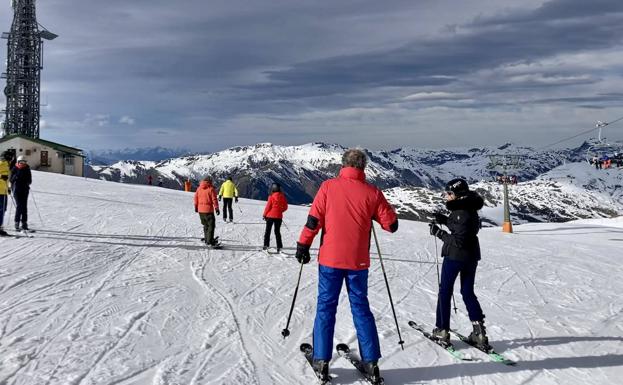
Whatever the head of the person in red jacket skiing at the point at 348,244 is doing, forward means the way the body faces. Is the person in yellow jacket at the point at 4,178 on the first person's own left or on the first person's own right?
on the first person's own left

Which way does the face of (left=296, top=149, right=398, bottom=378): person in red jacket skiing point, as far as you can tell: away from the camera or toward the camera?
away from the camera

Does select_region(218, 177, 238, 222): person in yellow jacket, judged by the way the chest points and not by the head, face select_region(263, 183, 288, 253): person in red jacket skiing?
no

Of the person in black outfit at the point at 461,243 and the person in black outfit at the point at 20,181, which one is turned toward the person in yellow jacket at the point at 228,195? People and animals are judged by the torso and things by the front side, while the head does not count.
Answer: the person in black outfit at the point at 461,243

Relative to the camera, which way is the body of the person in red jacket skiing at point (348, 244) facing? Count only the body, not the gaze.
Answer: away from the camera

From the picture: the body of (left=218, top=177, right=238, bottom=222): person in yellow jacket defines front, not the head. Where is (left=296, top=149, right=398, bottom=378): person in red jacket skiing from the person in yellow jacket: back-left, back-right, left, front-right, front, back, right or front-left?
back

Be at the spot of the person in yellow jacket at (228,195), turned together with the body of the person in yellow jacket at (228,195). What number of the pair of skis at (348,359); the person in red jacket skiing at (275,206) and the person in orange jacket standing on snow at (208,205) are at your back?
3

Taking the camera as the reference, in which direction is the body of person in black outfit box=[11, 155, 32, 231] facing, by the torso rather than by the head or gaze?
toward the camera

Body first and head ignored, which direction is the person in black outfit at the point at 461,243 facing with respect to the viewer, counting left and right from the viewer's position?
facing away from the viewer and to the left of the viewer

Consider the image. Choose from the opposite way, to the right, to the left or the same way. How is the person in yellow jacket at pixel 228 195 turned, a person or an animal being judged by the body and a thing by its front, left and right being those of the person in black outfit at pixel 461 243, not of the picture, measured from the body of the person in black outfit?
the same way

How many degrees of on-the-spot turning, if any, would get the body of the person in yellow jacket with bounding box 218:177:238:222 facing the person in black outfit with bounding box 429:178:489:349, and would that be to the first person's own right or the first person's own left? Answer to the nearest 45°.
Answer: approximately 180°

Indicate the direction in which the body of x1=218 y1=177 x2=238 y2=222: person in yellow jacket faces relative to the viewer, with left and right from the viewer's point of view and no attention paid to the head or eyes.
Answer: facing away from the viewer

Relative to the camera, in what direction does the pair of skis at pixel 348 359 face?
facing away from the viewer and to the left of the viewer

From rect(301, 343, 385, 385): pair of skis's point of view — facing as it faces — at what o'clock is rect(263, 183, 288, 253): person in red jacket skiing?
The person in red jacket skiing is roughly at 1 o'clock from the pair of skis.
